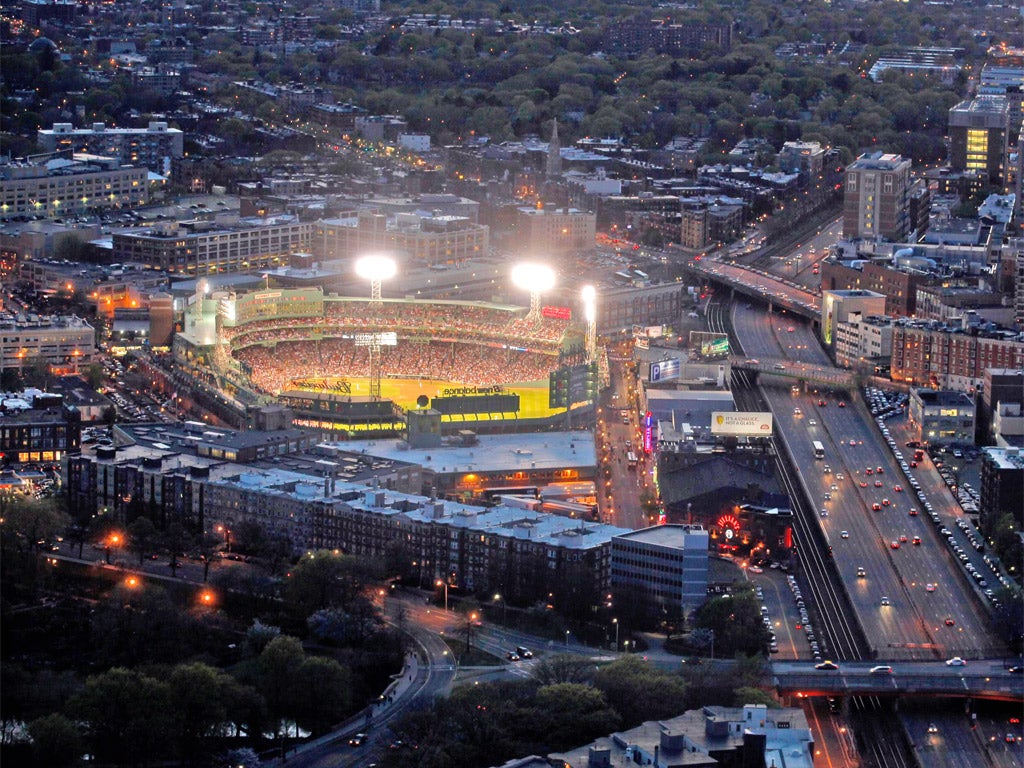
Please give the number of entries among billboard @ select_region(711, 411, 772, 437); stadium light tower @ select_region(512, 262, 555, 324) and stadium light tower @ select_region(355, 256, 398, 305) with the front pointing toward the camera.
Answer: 3

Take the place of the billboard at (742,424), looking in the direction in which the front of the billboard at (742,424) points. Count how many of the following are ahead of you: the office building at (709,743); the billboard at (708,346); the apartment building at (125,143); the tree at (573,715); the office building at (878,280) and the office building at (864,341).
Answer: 2

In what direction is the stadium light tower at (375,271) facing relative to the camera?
toward the camera

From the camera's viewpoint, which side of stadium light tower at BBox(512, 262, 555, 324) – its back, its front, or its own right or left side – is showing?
front

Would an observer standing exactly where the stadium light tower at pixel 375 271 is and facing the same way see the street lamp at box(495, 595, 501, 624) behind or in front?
in front

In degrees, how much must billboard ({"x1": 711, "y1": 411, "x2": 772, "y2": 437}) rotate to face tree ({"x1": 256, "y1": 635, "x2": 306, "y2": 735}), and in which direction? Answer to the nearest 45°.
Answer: approximately 45° to its right

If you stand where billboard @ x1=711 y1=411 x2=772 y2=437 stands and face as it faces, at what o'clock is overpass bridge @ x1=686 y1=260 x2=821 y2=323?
The overpass bridge is roughly at 6 o'clock from the billboard.

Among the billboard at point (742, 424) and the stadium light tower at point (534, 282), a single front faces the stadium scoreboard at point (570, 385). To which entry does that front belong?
the stadium light tower

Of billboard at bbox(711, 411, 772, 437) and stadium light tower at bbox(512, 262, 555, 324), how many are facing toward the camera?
2

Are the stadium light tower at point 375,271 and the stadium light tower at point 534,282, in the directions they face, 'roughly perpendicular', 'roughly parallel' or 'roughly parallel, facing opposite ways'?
roughly parallel

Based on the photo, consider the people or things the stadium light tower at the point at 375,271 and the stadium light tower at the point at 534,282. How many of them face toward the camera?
2

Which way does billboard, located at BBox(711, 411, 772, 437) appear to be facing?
toward the camera

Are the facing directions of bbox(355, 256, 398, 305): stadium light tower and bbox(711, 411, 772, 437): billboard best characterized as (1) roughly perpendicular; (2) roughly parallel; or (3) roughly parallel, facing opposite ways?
roughly parallel

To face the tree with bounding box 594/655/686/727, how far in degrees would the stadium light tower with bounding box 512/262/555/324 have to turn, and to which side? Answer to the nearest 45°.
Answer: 0° — it already faces it
